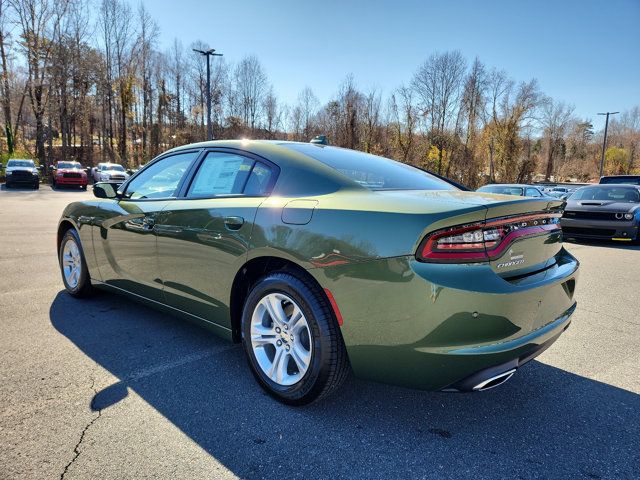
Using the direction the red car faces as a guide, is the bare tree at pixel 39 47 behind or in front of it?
behind

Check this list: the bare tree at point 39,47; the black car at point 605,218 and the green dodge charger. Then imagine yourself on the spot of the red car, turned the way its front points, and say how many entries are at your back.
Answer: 1

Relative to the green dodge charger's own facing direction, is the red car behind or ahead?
ahead

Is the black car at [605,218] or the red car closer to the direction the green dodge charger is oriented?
the red car

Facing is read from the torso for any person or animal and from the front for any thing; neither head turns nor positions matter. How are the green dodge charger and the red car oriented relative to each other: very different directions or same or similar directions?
very different directions

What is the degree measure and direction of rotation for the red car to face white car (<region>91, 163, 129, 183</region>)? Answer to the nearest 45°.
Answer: approximately 135° to its left

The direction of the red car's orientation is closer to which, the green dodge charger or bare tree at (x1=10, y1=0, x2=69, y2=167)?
the green dodge charger

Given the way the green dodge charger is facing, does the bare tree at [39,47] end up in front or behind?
in front

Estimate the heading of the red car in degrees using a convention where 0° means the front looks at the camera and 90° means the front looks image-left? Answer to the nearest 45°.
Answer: approximately 0°

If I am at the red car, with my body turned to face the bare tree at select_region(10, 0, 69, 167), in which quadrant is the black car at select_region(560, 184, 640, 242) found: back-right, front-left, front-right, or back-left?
back-right

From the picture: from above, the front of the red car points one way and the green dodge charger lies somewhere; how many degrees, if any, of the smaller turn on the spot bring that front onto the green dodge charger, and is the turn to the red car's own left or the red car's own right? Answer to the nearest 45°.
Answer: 0° — it already faces it

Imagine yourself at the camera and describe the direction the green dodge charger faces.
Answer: facing away from the viewer and to the left of the viewer
